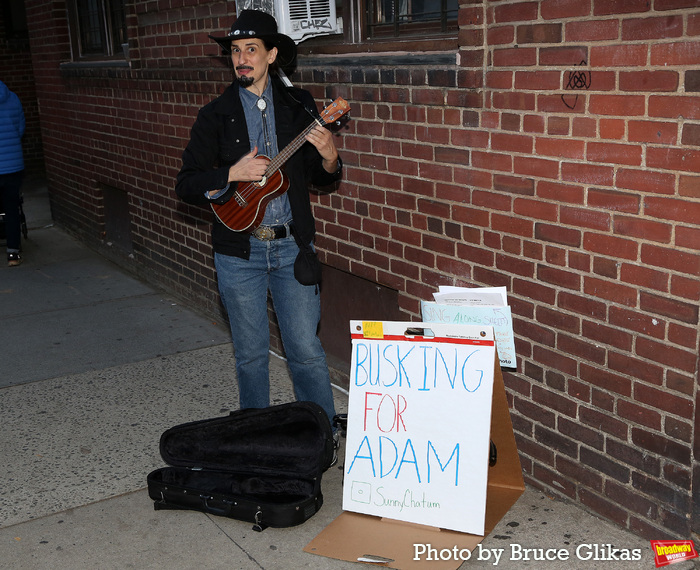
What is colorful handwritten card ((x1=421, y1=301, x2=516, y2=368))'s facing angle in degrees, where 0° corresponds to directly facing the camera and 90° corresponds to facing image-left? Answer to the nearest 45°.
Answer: approximately 0°

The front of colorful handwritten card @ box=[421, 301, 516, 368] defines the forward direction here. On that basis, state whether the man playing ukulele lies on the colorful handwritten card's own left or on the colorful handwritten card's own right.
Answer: on the colorful handwritten card's own right

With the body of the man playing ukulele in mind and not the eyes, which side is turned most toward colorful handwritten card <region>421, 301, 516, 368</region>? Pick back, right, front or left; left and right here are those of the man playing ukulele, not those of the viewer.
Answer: left

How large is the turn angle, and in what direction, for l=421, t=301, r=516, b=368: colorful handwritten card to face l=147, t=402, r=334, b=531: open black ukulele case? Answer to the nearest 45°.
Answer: approximately 90° to its right

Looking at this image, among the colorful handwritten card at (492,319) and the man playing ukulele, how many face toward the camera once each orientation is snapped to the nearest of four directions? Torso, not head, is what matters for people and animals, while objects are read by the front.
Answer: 2

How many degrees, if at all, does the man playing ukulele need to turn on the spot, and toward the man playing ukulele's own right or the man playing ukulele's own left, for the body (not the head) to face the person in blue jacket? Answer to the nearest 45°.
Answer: approximately 135° to the man playing ukulele's own right

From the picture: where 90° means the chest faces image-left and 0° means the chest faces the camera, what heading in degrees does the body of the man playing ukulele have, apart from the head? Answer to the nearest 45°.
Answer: approximately 0°

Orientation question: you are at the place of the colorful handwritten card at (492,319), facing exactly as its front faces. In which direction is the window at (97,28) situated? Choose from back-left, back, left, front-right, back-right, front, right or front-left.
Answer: back-right
